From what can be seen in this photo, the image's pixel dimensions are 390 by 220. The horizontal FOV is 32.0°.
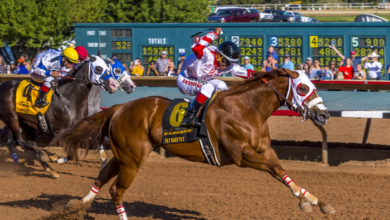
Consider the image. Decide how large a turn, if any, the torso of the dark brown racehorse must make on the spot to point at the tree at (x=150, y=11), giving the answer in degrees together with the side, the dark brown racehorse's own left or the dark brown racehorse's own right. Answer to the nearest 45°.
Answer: approximately 90° to the dark brown racehorse's own left

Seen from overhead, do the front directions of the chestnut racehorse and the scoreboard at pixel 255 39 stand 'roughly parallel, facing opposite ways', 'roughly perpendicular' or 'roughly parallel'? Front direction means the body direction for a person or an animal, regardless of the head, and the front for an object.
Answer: roughly perpendicular

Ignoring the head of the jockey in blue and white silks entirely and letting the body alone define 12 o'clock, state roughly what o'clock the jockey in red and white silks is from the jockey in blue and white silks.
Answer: The jockey in red and white silks is roughly at 2 o'clock from the jockey in blue and white silks.

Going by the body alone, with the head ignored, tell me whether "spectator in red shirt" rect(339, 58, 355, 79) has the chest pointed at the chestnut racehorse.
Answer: yes

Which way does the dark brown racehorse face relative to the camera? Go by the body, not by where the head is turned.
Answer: to the viewer's right

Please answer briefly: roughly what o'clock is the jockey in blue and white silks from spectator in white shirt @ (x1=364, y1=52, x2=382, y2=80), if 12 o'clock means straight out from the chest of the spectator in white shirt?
The jockey in blue and white silks is roughly at 1 o'clock from the spectator in white shirt.

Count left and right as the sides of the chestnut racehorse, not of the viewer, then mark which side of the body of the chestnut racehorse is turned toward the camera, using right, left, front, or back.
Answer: right

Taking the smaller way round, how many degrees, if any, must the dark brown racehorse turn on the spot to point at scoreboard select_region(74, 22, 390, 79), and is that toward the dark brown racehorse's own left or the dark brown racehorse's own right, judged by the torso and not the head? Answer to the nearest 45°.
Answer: approximately 45° to the dark brown racehorse's own left

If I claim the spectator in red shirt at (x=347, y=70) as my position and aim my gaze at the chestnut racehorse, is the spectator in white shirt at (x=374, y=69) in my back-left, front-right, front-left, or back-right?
back-left

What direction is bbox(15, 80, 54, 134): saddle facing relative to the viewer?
to the viewer's right

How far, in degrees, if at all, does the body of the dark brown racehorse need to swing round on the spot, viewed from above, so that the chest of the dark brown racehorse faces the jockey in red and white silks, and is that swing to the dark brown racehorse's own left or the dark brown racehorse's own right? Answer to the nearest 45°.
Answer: approximately 45° to the dark brown racehorse's own right

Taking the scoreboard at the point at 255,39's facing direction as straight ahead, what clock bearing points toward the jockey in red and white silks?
The jockey in red and white silks is roughly at 12 o'clock from the scoreboard.

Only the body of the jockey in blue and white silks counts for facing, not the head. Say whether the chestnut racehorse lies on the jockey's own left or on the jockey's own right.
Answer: on the jockey's own right

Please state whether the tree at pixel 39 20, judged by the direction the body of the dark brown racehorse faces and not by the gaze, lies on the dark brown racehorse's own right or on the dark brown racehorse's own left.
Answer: on the dark brown racehorse's own left
